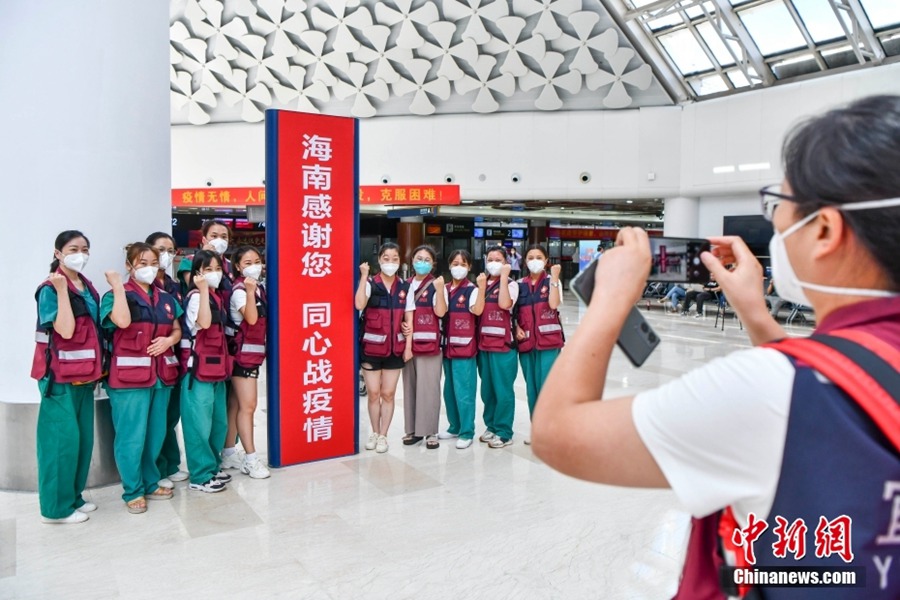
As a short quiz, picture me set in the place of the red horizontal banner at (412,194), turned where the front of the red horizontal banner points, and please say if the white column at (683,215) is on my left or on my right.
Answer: on my left

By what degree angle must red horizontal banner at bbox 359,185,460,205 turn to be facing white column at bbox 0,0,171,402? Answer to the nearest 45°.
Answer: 0° — it already faces it

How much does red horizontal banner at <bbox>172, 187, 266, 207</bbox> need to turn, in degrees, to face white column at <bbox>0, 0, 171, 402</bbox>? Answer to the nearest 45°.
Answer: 0° — it already faces it

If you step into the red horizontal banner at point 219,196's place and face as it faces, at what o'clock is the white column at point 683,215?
The white column is roughly at 10 o'clock from the red horizontal banner.

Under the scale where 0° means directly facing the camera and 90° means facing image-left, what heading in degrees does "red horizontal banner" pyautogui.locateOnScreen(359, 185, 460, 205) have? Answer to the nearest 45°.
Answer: approximately 0°
